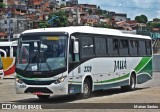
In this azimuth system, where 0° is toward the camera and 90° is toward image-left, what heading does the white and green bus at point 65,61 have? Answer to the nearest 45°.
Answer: approximately 45°
